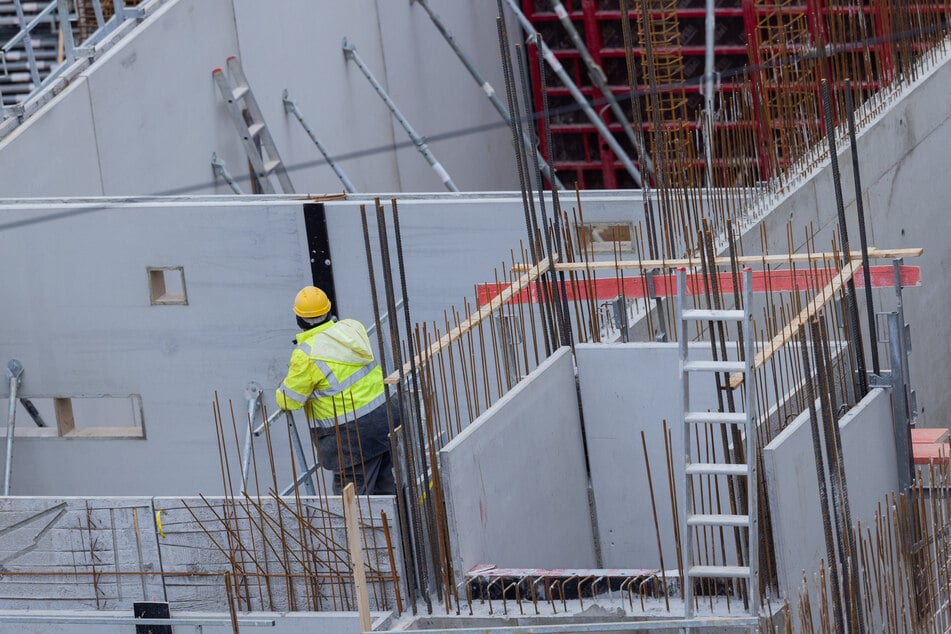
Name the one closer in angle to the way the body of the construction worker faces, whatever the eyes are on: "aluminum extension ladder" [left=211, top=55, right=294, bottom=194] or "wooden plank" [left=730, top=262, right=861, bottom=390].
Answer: the aluminum extension ladder

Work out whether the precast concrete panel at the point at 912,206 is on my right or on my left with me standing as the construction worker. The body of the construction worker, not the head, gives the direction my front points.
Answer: on my right

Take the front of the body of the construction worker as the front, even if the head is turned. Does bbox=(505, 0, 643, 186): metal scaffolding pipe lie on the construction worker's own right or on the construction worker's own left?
on the construction worker's own right

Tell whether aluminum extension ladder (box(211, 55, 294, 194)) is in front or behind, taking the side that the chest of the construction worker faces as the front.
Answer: in front

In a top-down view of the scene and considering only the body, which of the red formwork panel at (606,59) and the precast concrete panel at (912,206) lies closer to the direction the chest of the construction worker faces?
the red formwork panel

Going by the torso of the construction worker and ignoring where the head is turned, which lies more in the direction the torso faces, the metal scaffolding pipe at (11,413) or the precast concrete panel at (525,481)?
the metal scaffolding pipe
